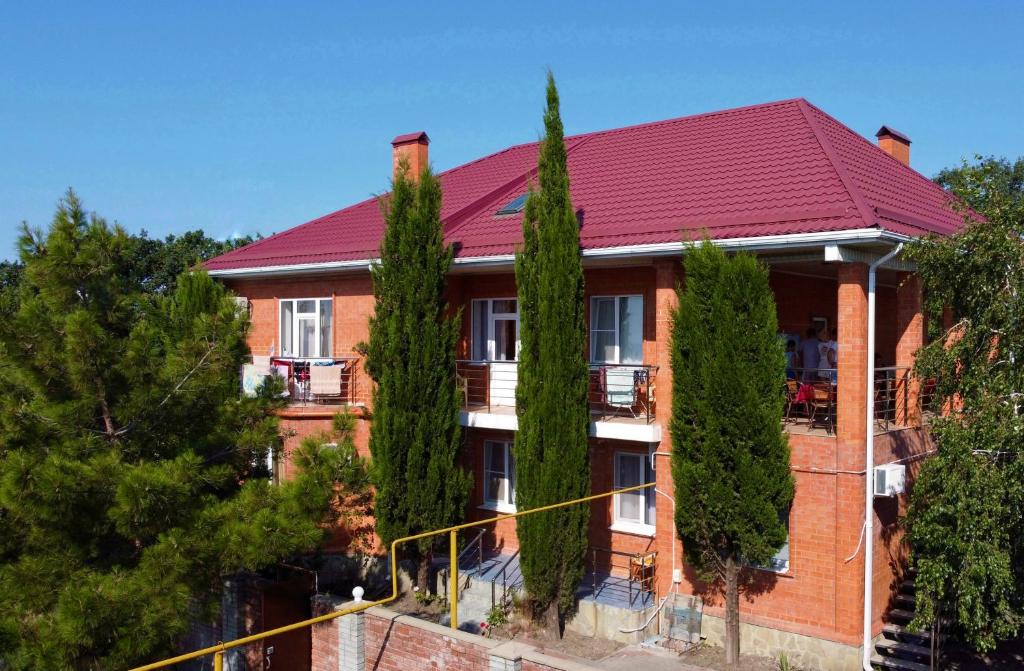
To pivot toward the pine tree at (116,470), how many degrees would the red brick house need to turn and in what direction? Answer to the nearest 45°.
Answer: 0° — it already faces it

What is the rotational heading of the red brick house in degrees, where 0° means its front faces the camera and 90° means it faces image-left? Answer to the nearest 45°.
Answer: approximately 45°
